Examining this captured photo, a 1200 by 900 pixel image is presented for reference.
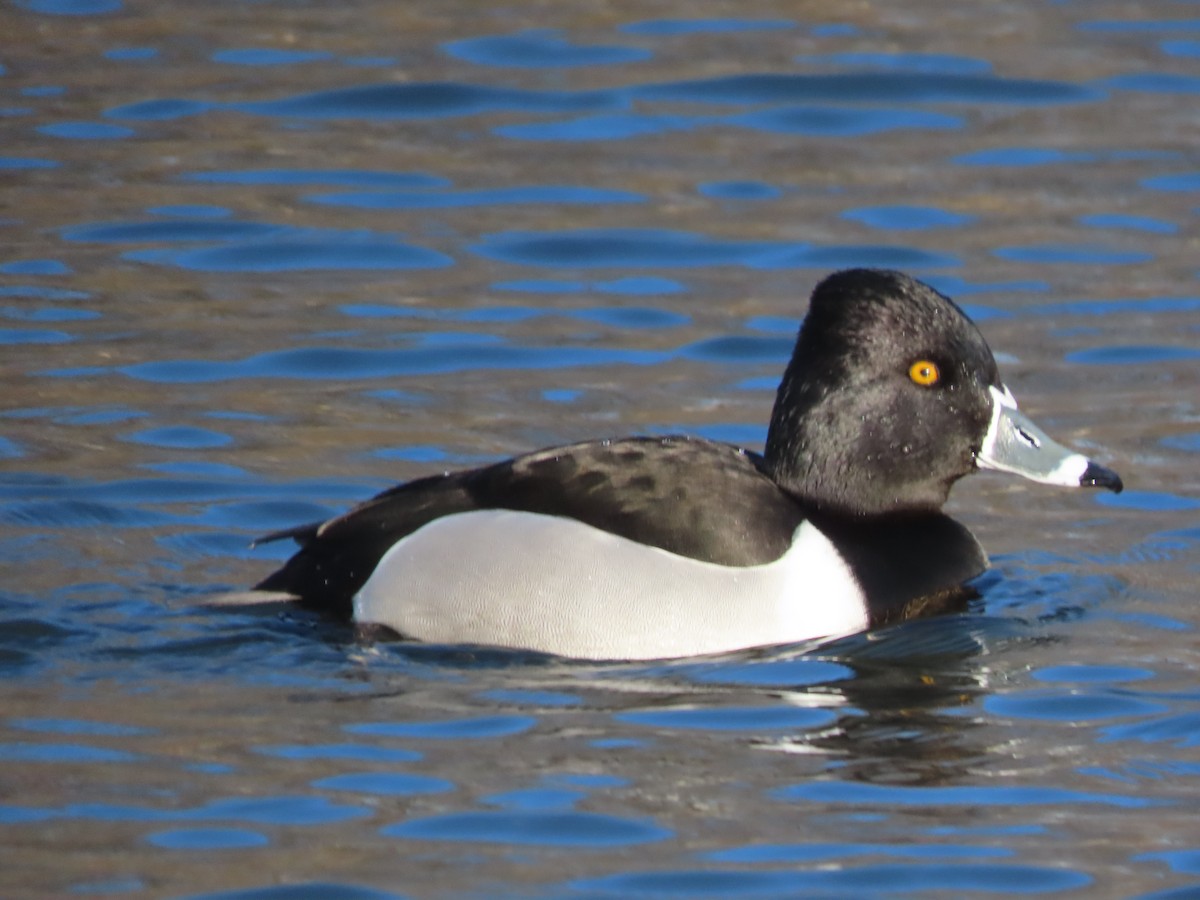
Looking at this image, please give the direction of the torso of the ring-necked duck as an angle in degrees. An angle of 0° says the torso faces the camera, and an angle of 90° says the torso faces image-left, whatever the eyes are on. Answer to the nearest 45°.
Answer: approximately 270°
